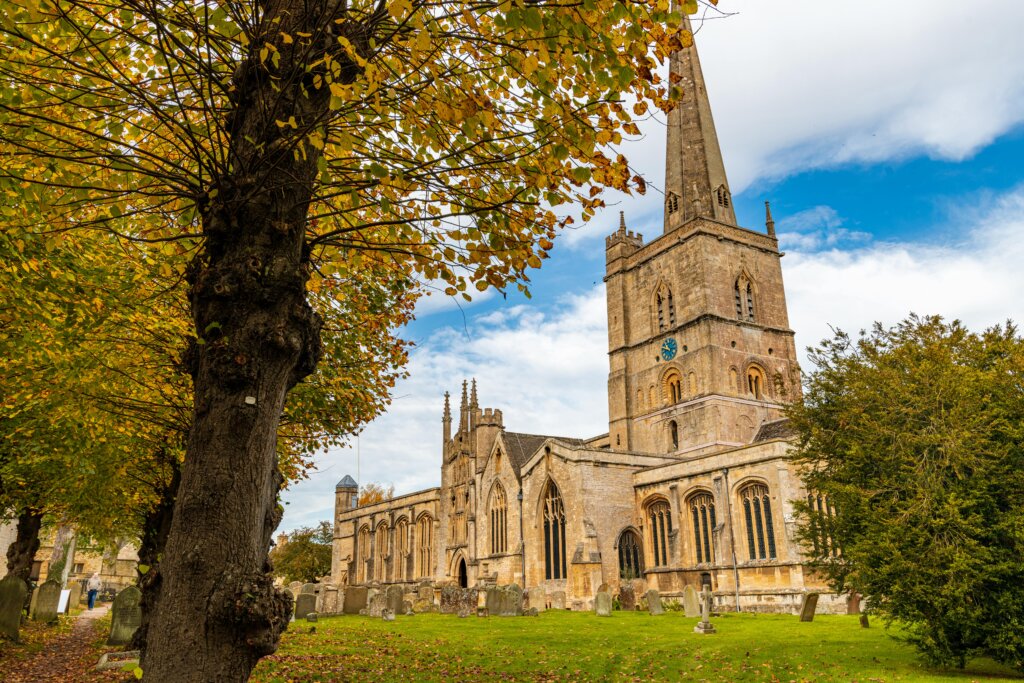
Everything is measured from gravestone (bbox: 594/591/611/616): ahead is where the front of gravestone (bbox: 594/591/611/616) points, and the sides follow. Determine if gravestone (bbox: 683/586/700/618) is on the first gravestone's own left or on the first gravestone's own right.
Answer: on the first gravestone's own left

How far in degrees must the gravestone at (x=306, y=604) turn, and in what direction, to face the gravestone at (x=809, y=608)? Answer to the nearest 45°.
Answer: approximately 45° to its left

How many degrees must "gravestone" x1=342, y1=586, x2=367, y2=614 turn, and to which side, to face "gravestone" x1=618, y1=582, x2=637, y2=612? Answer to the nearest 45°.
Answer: approximately 90° to its left

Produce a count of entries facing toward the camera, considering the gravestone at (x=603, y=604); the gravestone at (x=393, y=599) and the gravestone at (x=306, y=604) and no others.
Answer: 3

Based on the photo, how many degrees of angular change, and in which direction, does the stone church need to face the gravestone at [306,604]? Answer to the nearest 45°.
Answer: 0° — it already faces it

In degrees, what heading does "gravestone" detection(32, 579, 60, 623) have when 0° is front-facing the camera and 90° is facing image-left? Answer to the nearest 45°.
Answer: approximately 315°

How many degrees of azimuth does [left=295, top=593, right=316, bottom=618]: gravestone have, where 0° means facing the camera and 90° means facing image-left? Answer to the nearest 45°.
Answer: approximately 0°

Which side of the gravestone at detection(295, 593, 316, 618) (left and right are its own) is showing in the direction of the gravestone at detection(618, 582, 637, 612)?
left

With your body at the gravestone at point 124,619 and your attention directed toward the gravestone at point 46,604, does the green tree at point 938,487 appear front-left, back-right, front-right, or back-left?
back-right

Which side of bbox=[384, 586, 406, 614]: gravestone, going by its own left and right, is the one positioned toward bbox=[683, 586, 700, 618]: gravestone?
left

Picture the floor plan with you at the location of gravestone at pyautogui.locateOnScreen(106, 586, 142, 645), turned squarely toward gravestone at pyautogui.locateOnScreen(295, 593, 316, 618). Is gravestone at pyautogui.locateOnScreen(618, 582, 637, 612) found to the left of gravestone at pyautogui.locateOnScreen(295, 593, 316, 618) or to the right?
right

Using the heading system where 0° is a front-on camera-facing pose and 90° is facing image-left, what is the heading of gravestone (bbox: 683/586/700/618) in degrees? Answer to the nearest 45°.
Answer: approximately 0°
